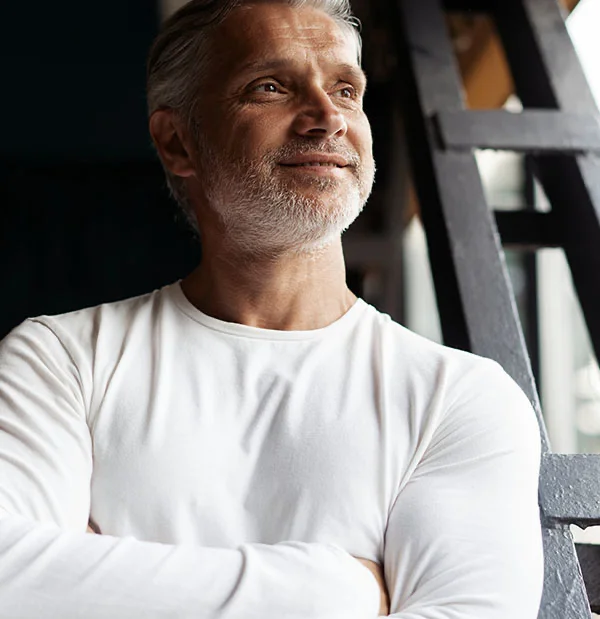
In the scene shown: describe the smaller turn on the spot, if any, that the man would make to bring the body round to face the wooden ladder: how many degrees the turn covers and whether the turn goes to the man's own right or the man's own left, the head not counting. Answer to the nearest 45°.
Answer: approximately 135° to the man's own left

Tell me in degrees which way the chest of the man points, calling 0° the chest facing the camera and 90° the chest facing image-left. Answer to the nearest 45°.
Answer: approximately 0°

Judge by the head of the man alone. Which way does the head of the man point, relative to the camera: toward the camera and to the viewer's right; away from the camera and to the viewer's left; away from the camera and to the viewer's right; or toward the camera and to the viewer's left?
toward the camera and to the viewer's right
